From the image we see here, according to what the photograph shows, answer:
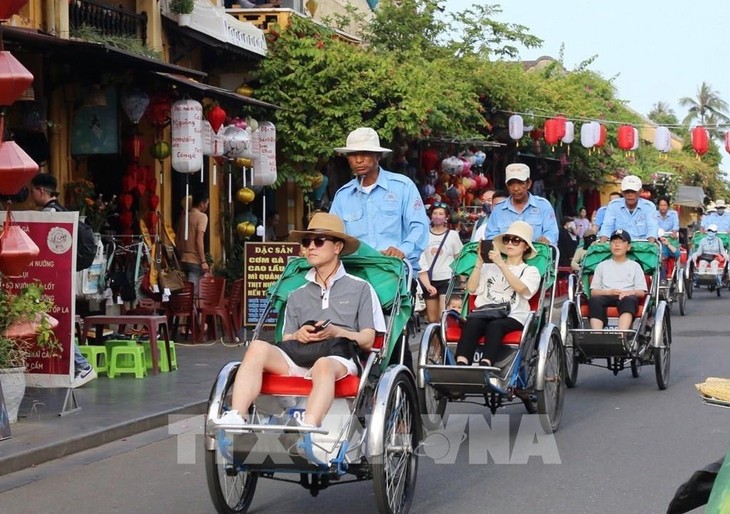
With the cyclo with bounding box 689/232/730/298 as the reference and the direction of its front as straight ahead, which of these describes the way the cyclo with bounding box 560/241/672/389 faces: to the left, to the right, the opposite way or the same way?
the same way

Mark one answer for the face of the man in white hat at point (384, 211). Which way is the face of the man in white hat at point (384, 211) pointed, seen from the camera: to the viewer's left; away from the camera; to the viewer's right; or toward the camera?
toward the camera

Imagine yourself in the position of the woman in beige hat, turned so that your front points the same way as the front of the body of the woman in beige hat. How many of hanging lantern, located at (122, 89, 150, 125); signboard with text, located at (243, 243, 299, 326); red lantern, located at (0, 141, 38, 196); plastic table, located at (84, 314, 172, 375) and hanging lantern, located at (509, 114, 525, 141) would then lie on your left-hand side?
0

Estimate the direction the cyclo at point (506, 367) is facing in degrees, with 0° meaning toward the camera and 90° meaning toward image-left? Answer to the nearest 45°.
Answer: approximately 45°

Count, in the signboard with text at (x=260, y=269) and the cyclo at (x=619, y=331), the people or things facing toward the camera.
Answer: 2

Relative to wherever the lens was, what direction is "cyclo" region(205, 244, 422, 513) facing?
facing the viewer and to the left of the viewer

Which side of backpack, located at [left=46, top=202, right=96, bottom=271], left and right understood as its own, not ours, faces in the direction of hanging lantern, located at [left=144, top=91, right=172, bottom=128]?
left

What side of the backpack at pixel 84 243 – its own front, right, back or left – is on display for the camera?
right

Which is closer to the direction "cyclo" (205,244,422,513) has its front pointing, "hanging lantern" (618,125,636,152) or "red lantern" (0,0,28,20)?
the red lantern
